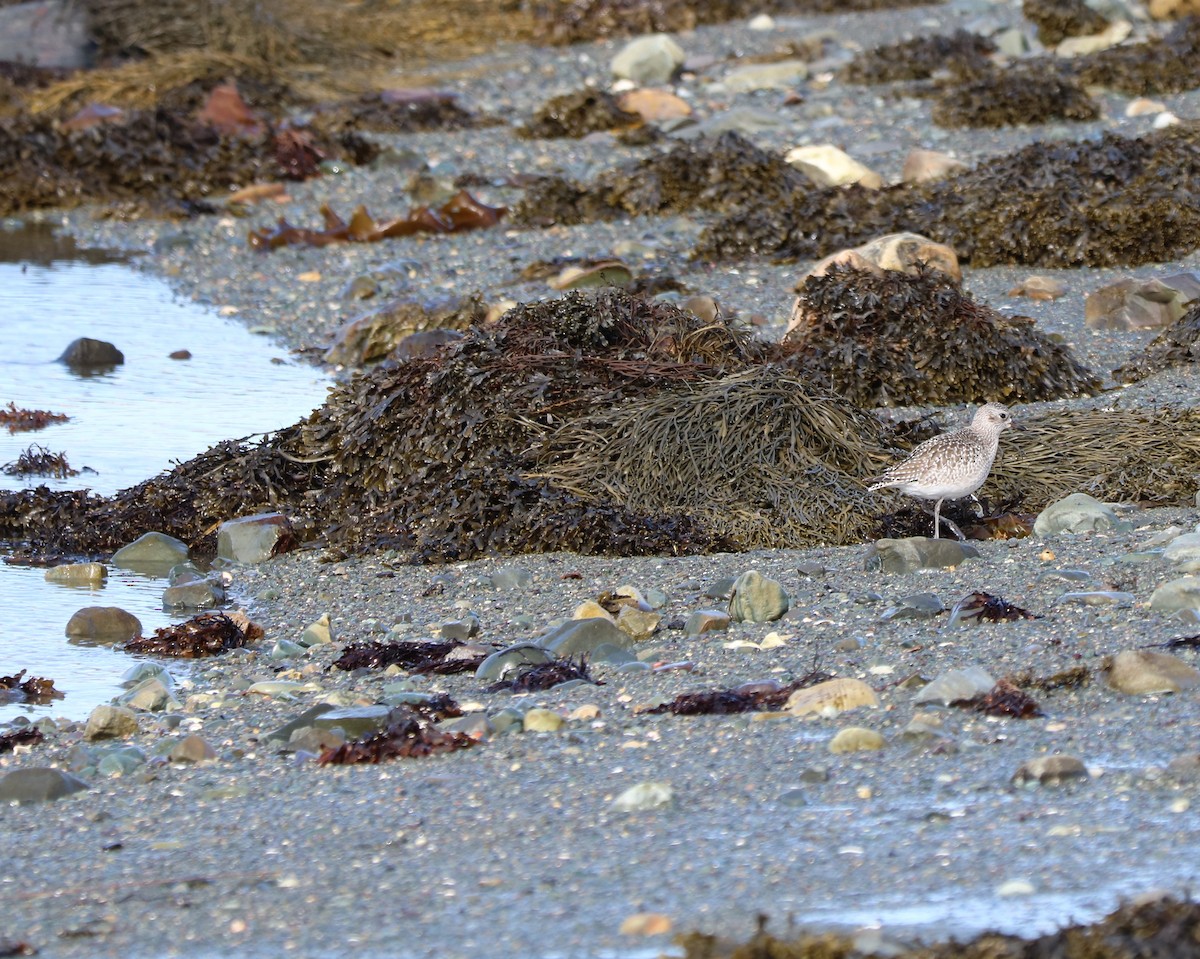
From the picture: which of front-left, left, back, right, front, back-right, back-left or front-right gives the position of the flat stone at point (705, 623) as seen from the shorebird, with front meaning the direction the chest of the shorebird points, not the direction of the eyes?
back-right

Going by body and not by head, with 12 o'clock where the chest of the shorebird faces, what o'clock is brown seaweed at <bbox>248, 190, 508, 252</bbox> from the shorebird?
The brown seaweed is roughly at 8 o'clock from the shorebird.

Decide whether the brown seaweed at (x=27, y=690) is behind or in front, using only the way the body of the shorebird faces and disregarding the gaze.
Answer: behind

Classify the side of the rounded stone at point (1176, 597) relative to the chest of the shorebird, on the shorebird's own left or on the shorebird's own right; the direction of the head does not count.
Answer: on the shorebird's own right

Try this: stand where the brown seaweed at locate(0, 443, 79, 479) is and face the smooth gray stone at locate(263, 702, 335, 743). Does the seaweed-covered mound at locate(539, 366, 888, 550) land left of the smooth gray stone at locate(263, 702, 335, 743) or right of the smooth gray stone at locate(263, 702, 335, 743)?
left

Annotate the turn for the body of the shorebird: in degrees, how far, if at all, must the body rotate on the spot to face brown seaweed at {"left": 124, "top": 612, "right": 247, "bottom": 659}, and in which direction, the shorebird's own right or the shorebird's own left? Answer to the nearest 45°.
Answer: approximately 180°

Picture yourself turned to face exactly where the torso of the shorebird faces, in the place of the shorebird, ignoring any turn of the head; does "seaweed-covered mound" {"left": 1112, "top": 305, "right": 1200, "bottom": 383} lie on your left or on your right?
on your left

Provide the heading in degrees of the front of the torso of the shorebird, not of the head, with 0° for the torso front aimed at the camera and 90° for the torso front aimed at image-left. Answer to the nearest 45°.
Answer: approximately 270°

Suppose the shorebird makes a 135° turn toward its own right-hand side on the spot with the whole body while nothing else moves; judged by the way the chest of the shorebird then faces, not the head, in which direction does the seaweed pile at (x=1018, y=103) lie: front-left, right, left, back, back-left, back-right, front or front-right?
back-right

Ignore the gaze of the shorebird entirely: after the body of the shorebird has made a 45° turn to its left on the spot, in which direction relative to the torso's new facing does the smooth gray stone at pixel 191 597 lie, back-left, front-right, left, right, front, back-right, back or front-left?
back-left

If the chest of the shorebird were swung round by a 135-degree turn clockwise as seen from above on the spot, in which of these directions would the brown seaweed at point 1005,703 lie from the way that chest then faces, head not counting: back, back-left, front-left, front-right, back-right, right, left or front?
front-left

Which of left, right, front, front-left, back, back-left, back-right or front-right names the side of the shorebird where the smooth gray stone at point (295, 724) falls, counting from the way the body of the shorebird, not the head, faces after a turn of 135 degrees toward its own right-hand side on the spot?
front
